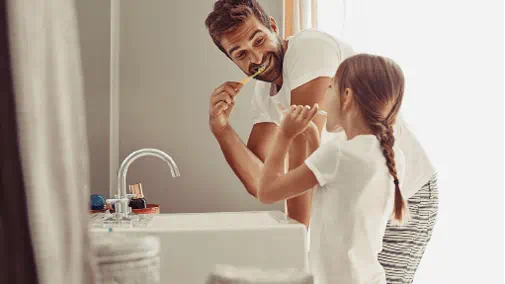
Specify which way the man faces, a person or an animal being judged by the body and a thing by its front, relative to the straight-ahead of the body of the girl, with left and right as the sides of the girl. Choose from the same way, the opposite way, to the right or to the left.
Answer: to the left

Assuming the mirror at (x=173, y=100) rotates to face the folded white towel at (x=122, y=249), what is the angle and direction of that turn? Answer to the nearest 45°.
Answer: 0° — it already faces it

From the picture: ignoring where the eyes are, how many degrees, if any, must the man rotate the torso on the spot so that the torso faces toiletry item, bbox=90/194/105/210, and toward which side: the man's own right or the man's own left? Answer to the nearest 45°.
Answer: approximately 45° to the man's own right

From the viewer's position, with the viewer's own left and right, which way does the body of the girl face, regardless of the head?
facing away from the viewer and to the left of the viewer

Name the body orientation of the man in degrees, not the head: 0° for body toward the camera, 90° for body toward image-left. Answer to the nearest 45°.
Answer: approximately 45°

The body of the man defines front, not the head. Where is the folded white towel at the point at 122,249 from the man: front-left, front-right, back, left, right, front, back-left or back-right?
front-left

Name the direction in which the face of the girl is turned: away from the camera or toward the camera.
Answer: away from the camera
